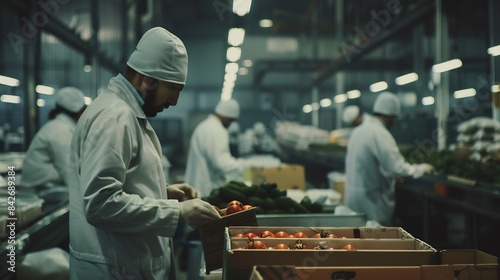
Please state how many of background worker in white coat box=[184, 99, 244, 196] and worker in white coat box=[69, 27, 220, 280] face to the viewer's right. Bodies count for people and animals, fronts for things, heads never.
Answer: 2

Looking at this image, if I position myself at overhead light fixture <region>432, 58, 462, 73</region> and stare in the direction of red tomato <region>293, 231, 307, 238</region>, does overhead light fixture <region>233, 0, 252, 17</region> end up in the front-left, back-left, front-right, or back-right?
front-right

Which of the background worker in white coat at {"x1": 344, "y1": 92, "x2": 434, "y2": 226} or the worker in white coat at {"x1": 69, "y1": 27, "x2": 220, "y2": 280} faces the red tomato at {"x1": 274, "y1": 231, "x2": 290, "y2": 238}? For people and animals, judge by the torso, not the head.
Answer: the worker in white coat

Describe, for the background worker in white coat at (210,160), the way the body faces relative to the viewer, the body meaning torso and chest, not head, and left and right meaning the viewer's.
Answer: facing to the right of the viewer

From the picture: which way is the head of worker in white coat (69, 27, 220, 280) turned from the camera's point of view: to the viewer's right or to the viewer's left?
to the viewer's right

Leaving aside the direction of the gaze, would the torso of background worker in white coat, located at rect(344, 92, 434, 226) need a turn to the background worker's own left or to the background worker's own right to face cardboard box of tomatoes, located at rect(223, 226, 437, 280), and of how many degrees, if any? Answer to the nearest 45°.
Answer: approximately 135° to the background worker's own right

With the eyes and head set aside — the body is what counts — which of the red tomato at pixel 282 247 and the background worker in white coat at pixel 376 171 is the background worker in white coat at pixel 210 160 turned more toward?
the background worker in white coat

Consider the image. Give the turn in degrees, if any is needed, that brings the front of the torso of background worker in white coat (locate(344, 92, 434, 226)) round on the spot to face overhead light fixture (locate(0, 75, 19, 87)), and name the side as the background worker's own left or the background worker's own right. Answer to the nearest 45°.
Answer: approximately 135° to the background worker's own left

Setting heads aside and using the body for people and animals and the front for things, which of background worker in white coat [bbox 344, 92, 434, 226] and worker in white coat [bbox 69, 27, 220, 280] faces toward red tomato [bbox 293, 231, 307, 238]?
the worker in white coat

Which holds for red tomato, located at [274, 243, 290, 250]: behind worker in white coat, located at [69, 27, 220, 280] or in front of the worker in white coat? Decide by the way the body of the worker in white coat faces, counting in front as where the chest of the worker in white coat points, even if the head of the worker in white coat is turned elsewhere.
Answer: in front

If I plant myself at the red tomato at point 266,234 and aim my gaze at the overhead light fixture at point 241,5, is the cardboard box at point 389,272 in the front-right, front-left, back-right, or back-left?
back-right

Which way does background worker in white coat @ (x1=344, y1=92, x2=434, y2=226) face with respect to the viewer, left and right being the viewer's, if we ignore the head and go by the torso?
facing away from the viewer and to the right of the viewer

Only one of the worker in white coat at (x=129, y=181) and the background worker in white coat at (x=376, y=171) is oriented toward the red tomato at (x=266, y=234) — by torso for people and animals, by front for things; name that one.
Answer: the worker in white coat

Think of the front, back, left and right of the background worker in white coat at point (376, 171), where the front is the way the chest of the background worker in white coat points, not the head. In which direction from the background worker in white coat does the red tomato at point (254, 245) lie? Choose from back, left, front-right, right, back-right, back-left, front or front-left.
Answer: back-right

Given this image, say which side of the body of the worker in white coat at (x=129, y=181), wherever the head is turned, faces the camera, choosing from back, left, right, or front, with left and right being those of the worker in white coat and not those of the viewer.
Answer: right

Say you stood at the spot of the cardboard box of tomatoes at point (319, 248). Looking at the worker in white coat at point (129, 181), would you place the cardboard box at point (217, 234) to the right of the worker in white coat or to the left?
right

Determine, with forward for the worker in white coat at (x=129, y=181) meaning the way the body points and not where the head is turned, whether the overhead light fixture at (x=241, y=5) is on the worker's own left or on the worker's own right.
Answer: on the worker's own left

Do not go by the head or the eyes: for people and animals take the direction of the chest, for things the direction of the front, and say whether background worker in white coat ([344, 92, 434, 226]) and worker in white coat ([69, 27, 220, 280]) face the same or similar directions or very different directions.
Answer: same or similar directions

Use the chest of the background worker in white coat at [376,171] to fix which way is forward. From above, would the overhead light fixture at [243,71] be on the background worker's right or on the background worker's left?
on the background worker's left
